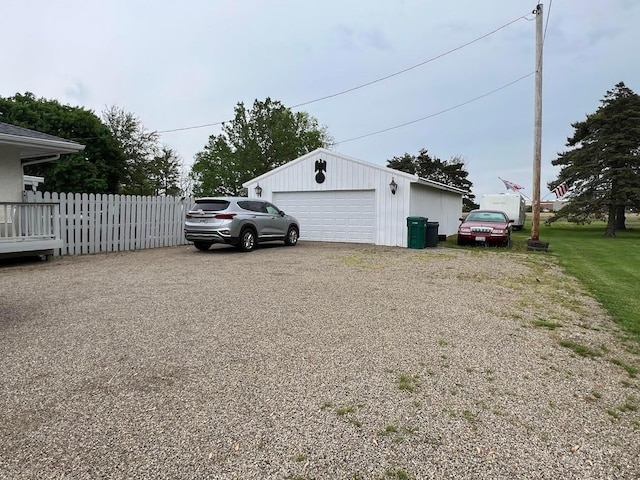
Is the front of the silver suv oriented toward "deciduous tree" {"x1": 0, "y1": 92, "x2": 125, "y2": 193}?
no

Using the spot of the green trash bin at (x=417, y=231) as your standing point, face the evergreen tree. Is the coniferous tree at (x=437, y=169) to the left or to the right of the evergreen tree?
left

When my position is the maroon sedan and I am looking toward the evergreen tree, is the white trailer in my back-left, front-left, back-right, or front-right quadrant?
front-left

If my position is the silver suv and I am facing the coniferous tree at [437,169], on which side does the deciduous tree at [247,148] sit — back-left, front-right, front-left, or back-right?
front-left

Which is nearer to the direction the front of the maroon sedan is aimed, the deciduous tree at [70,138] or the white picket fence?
the white picket fence

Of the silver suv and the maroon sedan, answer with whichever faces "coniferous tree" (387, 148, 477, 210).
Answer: the silver suv

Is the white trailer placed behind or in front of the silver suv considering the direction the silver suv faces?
in front

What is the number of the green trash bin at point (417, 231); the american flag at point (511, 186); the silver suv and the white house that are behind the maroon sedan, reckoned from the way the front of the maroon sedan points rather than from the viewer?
1

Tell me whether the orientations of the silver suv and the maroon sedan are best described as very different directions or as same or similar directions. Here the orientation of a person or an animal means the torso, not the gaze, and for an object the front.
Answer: very different directions

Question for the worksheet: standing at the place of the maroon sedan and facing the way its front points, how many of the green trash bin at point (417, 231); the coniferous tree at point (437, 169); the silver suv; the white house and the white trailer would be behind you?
2

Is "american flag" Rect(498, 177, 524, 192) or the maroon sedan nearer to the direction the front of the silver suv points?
the american flag

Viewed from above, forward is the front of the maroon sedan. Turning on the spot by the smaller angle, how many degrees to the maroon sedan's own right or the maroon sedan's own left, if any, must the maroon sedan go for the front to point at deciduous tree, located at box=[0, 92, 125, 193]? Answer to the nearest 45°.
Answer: approximately 90° to the maroon sedan's own right

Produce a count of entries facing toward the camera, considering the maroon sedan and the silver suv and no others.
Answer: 1

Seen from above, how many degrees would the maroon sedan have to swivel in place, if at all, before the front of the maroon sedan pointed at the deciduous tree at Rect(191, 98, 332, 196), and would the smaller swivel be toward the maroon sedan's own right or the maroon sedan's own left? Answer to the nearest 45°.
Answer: approximately 135° to the maroon sedan's own right

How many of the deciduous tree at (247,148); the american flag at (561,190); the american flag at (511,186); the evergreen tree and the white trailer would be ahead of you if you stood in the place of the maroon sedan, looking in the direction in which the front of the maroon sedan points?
0

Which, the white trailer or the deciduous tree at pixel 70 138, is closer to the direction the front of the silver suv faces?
the white trailer

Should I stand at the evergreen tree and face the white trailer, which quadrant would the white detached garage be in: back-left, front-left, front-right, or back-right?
front-left

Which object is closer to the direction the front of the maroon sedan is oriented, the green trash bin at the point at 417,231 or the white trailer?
the green trash bin

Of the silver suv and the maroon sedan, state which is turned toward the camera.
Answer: the maroon sedan

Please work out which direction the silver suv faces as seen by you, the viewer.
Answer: facing away from the viewer and to the right of the viewer

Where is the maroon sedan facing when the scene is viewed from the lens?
facing the viewer

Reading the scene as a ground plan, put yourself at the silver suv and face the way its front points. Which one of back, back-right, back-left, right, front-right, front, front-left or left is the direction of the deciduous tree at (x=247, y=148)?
front-left
